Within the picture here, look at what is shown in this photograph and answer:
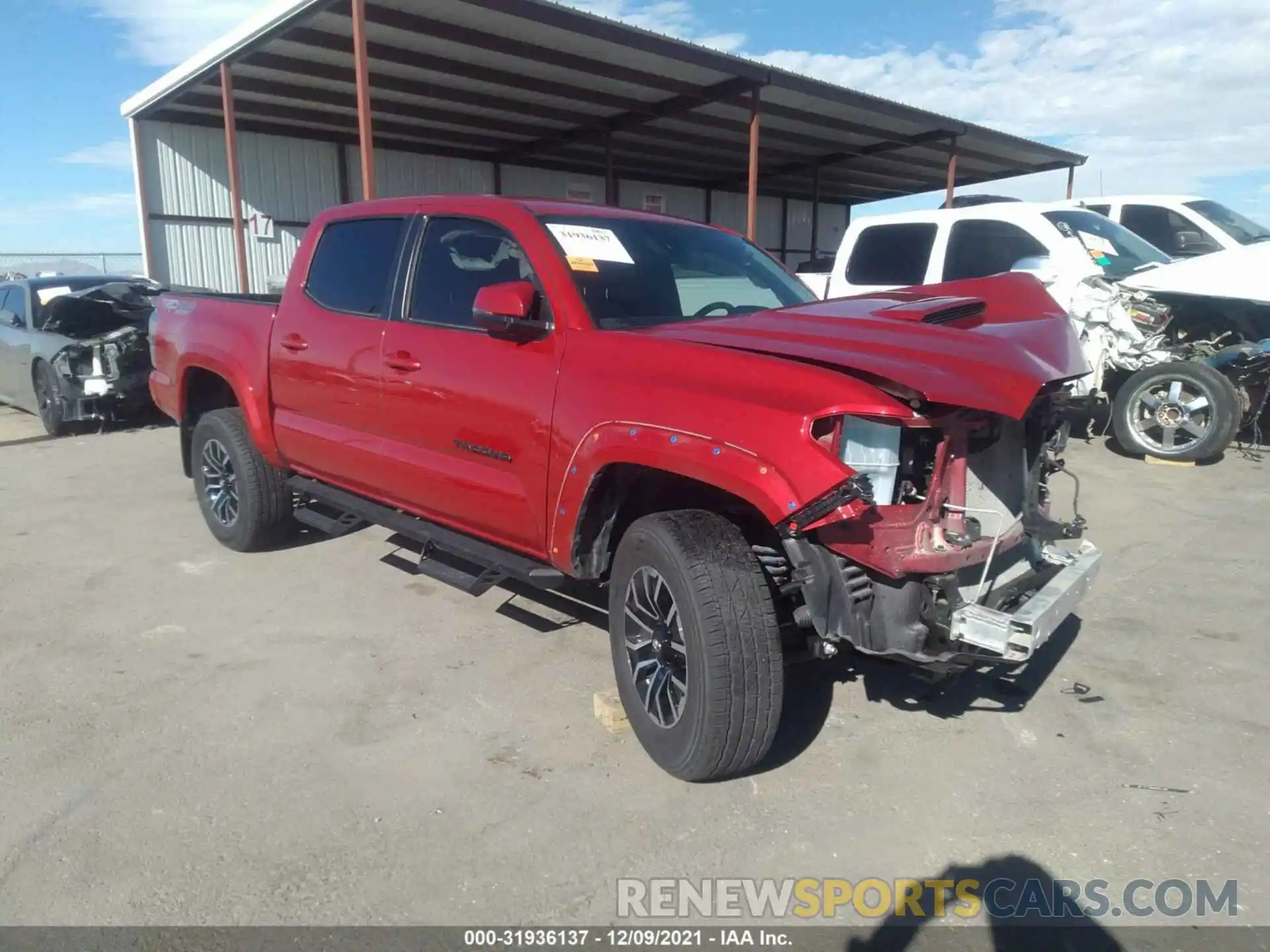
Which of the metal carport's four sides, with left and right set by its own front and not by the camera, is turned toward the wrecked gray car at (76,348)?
right

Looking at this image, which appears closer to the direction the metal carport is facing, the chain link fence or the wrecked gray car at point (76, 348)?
the wrecked gray car

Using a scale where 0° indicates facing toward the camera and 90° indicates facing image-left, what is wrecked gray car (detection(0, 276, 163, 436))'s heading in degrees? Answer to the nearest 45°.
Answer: approximately 315°

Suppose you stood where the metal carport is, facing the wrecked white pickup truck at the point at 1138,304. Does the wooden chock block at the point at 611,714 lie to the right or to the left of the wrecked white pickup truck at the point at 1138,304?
right

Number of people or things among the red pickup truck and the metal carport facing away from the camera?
0

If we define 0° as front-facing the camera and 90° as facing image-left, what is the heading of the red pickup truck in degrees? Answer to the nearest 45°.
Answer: approximately 315°

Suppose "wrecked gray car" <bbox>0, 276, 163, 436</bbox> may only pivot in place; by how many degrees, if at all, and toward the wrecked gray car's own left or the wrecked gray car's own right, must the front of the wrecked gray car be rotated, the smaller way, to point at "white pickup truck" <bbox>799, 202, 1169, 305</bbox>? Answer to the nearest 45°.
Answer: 0° — it already faces it

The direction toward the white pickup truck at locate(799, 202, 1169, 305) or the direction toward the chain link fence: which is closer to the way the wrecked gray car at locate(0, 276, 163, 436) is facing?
the white pickup truck

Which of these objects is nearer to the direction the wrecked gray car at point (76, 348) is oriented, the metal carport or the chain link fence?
the metal carport

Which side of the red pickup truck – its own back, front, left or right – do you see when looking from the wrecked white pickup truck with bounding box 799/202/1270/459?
left

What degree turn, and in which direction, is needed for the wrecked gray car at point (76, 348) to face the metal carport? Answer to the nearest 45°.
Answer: approximately 90° to its left

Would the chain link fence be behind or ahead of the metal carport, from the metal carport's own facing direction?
behind
